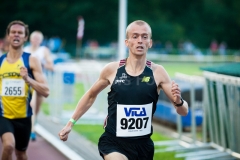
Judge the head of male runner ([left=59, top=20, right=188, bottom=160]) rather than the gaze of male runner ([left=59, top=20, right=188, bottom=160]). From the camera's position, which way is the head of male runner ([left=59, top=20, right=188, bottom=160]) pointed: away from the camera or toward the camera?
toward the camera

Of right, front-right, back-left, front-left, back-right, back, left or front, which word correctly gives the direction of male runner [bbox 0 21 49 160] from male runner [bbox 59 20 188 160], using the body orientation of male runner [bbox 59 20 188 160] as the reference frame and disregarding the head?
back-right

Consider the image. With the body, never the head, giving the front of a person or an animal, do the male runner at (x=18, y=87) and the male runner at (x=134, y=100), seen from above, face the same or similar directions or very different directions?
same or similar directions

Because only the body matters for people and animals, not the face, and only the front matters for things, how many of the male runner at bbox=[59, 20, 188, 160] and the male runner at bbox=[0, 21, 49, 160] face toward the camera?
2

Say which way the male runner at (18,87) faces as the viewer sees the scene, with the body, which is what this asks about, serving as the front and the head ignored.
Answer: toward the camera

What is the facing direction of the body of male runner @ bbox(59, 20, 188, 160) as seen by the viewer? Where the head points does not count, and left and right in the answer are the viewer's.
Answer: facing the viewer

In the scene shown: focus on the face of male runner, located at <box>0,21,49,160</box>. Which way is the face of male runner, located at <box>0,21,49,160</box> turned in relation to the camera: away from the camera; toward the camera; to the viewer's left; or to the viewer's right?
toward the camera
